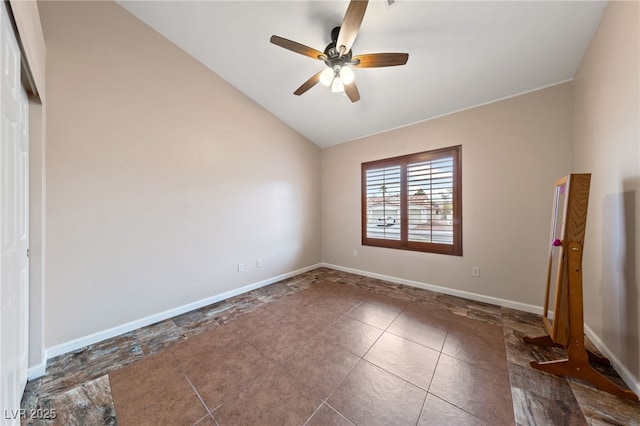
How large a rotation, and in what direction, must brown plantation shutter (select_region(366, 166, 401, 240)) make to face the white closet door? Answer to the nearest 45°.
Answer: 0° — it already faces it

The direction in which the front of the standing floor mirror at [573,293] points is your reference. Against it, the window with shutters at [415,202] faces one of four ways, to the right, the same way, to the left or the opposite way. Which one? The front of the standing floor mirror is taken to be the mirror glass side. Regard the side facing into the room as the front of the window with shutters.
to the left

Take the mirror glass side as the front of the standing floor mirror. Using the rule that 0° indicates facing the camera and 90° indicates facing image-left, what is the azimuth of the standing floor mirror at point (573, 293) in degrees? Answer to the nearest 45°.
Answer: approximately 90°

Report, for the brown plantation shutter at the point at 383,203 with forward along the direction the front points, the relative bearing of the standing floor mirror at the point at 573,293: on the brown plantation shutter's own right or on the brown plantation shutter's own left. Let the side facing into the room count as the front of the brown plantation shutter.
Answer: on the brown plantation shutter's own left

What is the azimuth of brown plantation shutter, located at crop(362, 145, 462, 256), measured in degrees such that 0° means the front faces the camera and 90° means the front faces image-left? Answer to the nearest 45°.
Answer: approximately 45°

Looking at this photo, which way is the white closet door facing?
to the viewer's right

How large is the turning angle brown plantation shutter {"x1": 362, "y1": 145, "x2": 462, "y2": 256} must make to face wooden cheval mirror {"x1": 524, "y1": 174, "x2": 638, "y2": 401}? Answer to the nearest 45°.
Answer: approximately 90° to its left

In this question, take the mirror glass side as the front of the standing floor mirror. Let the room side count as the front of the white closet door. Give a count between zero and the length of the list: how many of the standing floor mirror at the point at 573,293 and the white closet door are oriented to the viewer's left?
1

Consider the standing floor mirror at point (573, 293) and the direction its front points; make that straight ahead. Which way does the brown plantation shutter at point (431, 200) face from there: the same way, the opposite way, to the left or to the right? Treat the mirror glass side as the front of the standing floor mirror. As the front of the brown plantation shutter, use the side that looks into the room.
to the left

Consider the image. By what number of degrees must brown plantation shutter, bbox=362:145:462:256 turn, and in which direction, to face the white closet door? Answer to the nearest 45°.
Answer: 0° — it already faces it
